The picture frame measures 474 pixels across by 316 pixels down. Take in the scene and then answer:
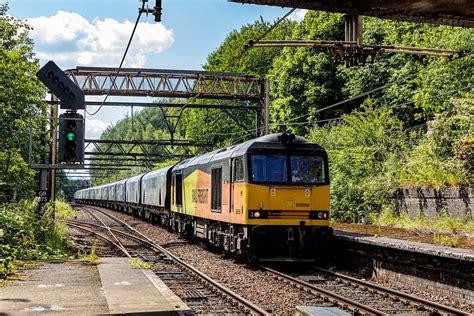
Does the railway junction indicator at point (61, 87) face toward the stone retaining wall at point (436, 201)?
no

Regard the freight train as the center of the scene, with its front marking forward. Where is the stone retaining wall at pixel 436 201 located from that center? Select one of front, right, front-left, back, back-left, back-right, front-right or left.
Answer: left

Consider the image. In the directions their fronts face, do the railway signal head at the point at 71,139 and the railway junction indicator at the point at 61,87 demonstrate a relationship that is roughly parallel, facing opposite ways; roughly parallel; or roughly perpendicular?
roughly parallel

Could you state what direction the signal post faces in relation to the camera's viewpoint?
facing the viewer

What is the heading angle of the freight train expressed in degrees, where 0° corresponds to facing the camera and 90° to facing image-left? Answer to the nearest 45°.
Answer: approximately 315°

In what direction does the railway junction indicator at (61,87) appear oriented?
toward the camera

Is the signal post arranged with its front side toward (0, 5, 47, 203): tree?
no

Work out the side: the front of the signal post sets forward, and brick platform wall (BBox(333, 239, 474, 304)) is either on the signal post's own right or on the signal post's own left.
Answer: on the signal post's own left

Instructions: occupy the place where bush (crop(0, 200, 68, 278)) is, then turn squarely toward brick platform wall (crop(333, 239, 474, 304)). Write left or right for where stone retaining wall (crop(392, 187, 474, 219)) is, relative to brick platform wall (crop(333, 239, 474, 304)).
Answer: left

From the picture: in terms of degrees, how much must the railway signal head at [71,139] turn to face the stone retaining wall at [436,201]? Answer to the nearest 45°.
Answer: approximately 135° to its left
